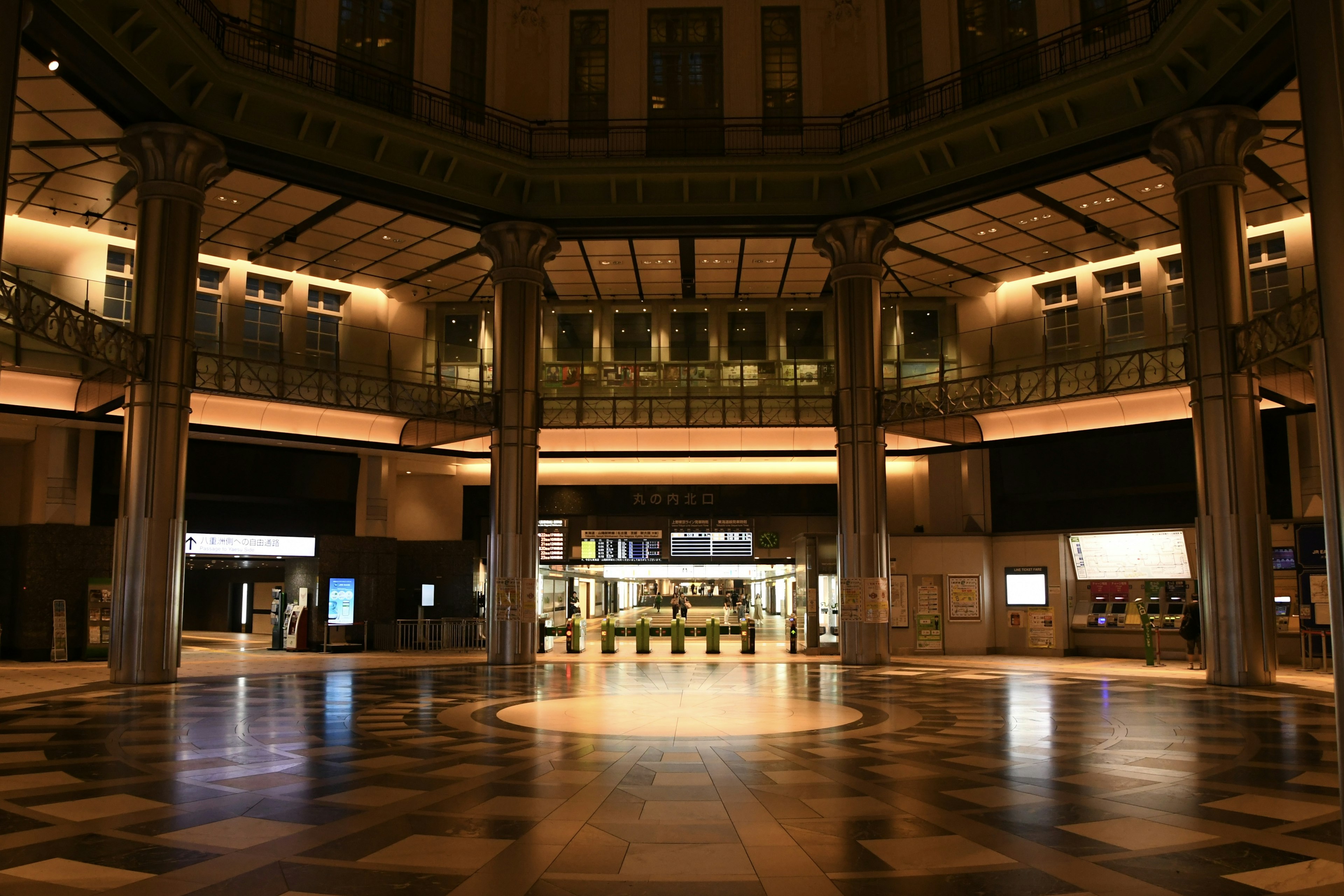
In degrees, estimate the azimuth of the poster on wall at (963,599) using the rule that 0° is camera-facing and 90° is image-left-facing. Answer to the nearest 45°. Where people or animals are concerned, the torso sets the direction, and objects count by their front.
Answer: approximately 0°

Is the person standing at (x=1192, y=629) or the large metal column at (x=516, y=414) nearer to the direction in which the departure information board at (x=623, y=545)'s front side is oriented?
the large metal column

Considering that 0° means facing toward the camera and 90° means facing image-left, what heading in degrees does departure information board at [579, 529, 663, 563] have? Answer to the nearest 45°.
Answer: approximately 0°

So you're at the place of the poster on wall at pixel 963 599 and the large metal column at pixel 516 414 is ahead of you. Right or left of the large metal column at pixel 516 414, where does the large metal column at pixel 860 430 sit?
left
